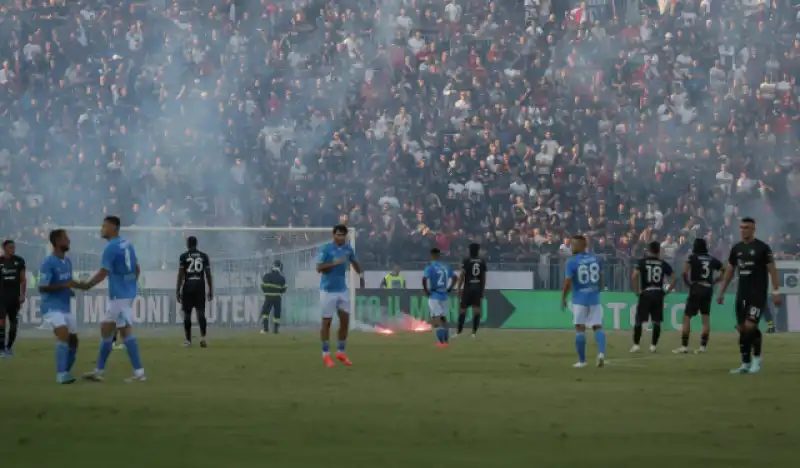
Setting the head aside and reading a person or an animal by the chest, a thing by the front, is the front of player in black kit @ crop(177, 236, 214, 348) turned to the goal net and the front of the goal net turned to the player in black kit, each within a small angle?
yes

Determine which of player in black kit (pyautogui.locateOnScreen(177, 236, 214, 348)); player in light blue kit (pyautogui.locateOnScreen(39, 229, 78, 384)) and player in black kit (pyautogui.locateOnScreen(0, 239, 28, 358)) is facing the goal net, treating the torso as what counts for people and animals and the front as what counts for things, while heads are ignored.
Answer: player in black kit (pyautogui.locateOnScreen(177, 236, 214, 348))

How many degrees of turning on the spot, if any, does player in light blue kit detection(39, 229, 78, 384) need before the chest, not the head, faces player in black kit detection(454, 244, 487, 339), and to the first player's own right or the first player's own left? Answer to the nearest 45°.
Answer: approximately 90° to the first player's own left

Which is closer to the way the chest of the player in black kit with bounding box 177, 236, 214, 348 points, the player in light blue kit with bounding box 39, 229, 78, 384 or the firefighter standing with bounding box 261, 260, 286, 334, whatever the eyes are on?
the firefighter standing

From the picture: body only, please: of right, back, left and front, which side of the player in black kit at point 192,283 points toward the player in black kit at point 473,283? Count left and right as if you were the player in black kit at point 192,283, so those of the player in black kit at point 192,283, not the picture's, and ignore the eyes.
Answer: right

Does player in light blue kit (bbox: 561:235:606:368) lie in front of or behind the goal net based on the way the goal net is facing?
in front

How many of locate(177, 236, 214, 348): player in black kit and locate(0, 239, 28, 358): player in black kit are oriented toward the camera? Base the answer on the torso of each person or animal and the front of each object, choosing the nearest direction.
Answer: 1

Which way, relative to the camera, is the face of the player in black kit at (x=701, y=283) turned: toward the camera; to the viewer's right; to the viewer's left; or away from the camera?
away from the camera

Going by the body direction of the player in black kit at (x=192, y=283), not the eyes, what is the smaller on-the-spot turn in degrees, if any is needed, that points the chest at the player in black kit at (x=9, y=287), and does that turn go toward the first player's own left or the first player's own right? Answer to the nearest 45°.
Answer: approximately 135° to the first player's own left

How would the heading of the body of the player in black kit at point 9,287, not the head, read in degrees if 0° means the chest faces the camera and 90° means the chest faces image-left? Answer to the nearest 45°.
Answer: approximately 0°

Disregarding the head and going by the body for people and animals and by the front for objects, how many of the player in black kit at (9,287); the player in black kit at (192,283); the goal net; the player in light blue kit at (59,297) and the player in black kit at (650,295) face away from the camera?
2

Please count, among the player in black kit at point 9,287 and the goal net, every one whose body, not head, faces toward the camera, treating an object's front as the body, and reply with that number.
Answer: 2

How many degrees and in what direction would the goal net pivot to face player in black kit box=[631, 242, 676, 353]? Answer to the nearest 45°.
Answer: approximately 45° to its left

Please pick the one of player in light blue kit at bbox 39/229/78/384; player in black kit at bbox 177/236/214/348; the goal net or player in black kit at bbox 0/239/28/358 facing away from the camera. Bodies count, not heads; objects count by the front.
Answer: player in black kit at bbox 177/236/214/348

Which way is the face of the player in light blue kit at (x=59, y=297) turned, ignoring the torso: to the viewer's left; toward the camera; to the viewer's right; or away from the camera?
to the viewer's right

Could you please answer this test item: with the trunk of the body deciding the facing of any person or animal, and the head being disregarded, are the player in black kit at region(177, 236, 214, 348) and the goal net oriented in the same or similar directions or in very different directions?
very different directions

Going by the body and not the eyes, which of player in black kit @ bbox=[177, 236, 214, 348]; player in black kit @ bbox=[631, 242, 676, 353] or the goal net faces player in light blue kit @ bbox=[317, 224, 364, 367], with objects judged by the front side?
the goal net

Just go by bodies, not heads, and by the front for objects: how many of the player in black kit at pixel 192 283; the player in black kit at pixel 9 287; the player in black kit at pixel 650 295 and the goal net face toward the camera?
2
